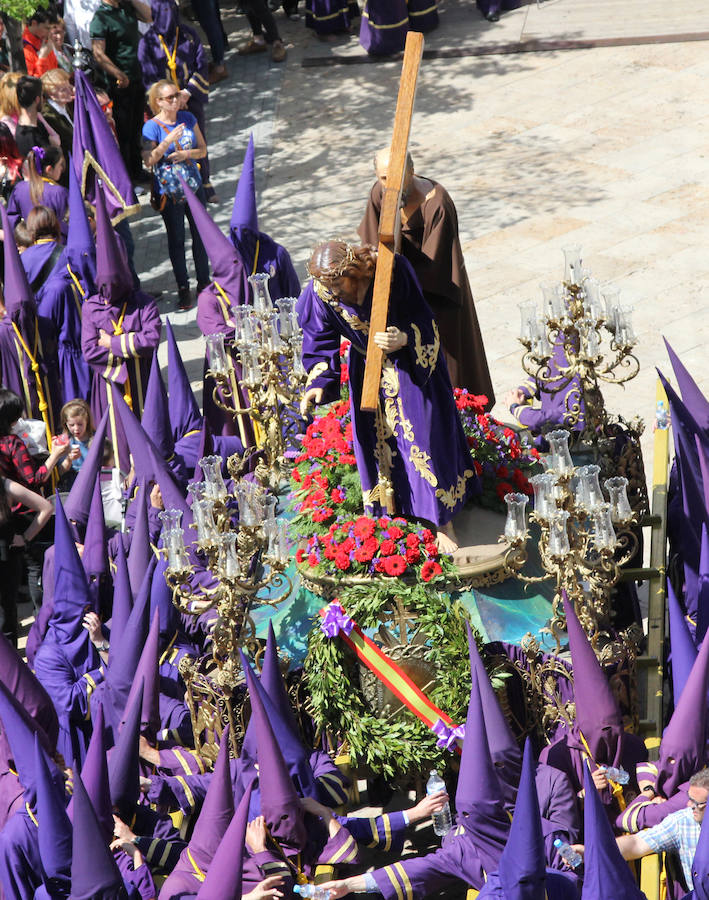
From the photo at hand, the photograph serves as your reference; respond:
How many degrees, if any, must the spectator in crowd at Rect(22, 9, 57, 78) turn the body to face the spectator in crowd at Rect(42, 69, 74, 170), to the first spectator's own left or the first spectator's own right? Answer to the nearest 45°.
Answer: approximately 45° to the first spectator's own right

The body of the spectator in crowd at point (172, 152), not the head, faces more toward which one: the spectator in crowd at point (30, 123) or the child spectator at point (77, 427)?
the child spectator

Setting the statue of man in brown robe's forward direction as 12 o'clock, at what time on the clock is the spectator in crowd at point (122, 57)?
The spectator in crowd is roughly at 4 o'clock from the statue of man in brown robe.

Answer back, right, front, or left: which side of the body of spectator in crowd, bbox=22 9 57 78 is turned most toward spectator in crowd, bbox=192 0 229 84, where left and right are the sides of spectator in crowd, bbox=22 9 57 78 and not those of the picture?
left

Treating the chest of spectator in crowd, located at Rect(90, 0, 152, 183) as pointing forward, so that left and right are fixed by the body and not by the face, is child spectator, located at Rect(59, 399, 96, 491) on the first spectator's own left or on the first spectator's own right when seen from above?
on the first spectator's own right

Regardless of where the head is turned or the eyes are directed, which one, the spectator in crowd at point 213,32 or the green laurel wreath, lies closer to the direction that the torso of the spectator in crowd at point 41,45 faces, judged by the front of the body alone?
the green laurel wreath

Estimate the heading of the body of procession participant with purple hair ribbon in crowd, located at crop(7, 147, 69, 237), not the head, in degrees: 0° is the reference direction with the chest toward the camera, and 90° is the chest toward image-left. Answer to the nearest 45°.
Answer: approximately 225°

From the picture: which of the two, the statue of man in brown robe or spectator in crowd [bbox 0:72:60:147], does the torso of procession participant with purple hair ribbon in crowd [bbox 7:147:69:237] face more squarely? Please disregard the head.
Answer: the spectator in crowd
